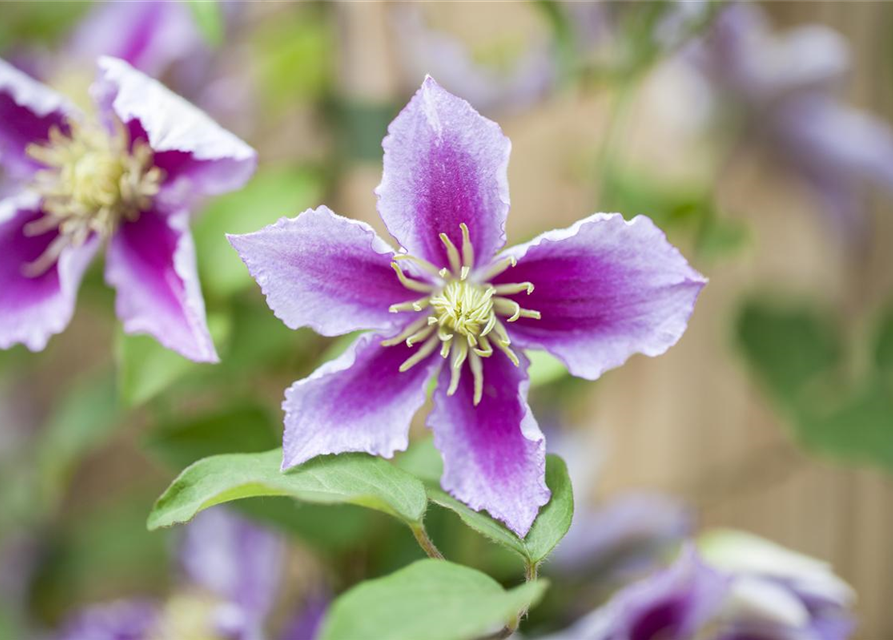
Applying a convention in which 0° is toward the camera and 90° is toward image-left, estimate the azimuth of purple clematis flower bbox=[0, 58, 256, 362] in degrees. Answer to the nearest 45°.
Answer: approximately 0°

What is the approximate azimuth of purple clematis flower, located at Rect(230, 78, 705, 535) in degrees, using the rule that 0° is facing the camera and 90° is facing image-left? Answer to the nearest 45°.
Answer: approximately 0°
